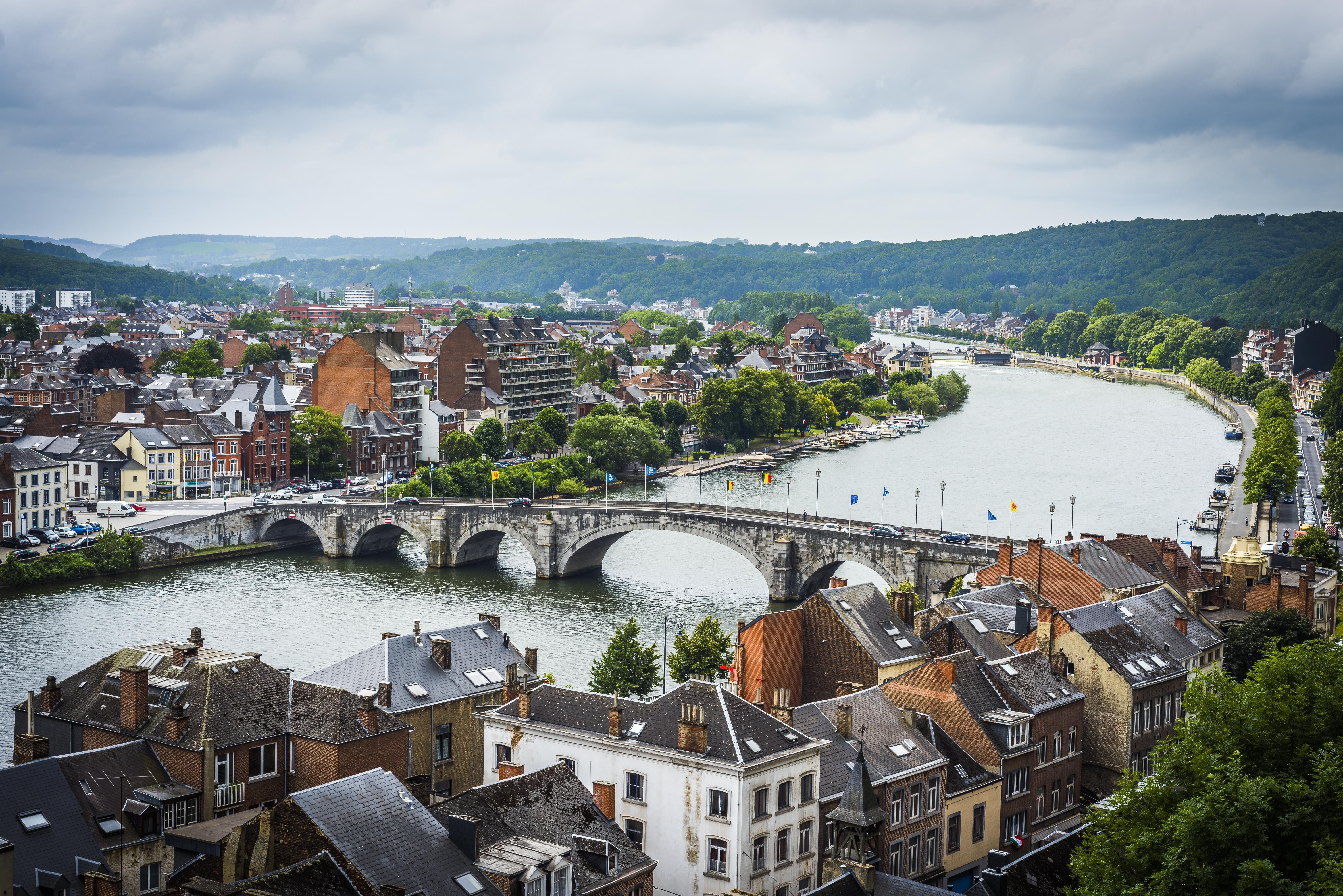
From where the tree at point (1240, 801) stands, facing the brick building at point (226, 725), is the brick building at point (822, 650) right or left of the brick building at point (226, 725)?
right

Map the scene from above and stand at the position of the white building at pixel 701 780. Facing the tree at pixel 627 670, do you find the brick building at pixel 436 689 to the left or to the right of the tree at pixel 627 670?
left

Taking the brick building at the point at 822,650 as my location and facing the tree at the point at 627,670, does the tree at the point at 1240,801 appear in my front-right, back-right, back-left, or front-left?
back-left

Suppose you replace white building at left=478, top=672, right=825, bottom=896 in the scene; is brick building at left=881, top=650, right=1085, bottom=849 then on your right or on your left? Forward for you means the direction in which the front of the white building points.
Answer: on your left

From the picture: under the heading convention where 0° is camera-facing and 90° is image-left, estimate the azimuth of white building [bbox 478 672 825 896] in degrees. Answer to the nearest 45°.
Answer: approximately 315°
